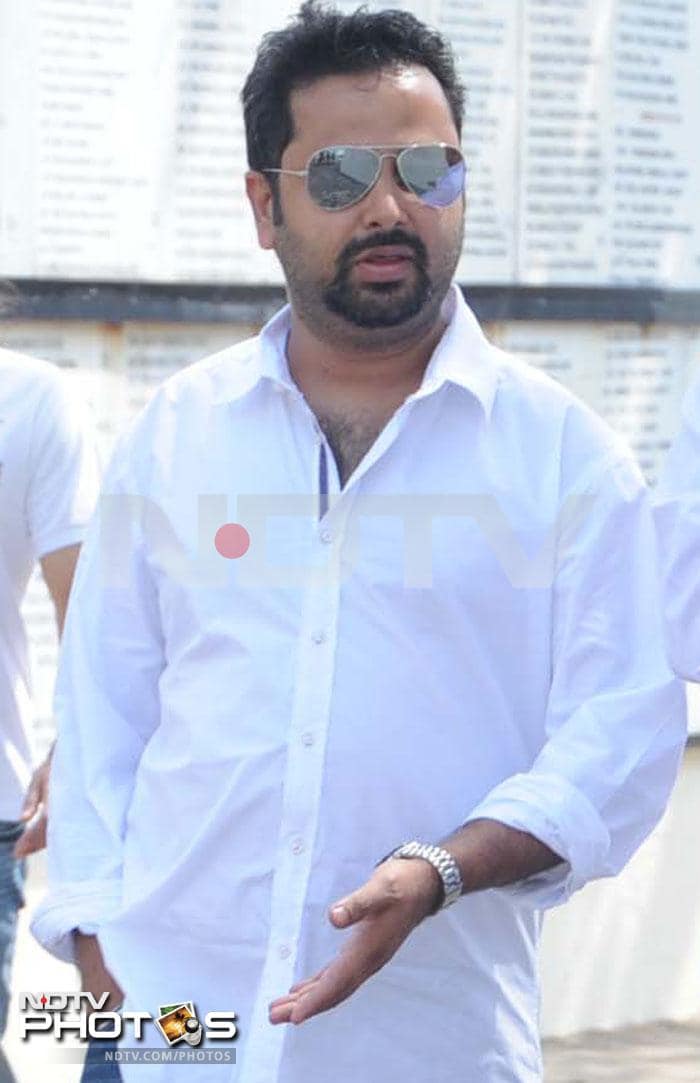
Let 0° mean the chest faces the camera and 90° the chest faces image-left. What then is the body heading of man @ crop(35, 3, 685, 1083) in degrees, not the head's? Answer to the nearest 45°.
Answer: approximately 0°

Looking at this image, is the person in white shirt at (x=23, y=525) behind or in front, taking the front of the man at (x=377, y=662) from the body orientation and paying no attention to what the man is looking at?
behind
